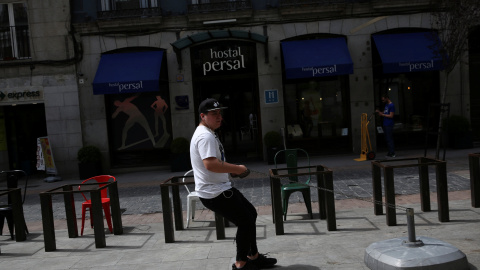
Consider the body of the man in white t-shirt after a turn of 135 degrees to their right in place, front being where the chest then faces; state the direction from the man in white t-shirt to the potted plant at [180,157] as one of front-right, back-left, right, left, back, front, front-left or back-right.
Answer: back-right

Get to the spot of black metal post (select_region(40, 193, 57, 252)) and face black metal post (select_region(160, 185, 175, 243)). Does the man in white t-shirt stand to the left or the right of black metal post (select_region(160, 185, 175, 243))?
right

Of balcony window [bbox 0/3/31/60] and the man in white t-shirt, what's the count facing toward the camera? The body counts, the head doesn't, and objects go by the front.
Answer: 1

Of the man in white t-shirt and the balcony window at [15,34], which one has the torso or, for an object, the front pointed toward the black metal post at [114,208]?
the balcony window

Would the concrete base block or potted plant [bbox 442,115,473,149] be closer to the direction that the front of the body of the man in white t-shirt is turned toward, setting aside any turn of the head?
the concrete base block

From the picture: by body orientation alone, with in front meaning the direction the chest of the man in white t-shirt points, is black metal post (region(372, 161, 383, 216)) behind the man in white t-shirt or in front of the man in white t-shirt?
in front

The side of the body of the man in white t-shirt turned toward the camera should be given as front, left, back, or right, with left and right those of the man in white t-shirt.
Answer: right

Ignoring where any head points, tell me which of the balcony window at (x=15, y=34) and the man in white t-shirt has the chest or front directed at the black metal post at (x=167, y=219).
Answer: the balcony window

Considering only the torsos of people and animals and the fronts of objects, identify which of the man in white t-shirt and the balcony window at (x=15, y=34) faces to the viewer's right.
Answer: the man in white t-shirt

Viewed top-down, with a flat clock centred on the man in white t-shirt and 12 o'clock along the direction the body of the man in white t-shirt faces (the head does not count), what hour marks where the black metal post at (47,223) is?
The black metal post is roughly at 7 o'clock from the man in white t-shirt.

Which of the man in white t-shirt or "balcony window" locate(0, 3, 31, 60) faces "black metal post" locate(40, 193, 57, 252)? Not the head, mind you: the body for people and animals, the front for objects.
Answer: the balcony window

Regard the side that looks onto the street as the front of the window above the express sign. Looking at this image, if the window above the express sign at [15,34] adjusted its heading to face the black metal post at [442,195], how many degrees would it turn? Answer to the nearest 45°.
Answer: approximately 45° to its left

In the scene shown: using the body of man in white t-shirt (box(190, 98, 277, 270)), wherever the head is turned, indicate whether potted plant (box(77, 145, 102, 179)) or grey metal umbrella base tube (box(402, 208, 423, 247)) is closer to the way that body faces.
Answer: the grey metal umbrella base tube
